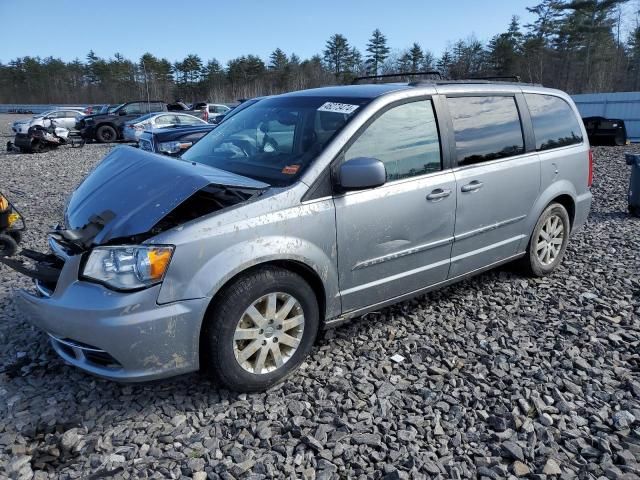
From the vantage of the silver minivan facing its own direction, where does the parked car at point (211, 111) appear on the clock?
The parked car is roughly at 4 o'clock from the silver minivan.

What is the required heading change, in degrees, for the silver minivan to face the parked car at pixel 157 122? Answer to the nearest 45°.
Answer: approximately 135° to its right

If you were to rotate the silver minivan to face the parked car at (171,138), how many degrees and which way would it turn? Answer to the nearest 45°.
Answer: approximately 135° to its right

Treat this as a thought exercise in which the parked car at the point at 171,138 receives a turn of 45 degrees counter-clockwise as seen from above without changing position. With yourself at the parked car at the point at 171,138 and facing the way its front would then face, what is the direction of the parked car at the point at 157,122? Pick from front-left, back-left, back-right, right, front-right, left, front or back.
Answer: back

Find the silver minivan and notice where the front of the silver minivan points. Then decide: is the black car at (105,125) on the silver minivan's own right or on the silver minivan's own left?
on the silver minivan's own right

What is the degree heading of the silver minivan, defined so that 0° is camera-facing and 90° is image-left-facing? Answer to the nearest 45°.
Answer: approximately 45°

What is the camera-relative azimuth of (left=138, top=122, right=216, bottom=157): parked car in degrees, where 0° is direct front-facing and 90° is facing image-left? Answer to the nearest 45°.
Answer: approximately 45°

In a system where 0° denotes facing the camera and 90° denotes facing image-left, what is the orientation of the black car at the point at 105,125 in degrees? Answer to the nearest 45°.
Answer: approximately 45°
